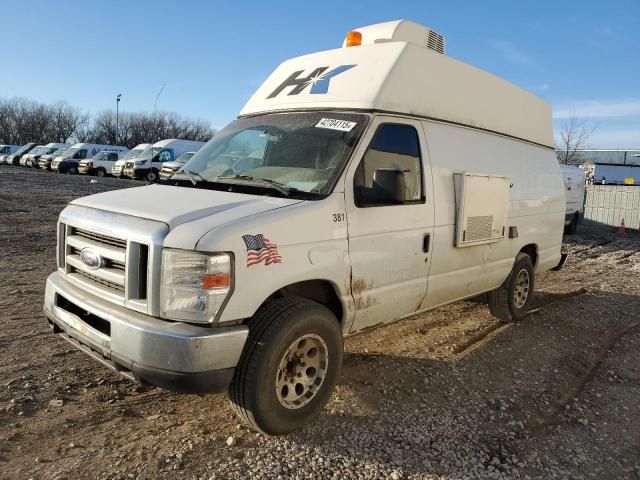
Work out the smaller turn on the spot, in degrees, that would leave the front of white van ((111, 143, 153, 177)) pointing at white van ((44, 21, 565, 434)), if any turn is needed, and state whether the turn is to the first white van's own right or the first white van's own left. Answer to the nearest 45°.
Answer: approximately 45° to the first white van's own left

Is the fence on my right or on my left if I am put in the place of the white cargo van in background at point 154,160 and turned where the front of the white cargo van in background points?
on my left

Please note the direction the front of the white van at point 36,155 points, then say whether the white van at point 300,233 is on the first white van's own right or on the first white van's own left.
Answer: on the first white van's own left

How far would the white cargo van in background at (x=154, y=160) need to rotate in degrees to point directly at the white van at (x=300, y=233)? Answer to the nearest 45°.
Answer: approximately 45° to its left

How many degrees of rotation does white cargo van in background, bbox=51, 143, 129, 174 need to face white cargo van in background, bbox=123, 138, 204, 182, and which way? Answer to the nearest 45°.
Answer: approximately 90° to its left

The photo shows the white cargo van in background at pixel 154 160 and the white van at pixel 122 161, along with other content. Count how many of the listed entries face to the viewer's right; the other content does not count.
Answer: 0

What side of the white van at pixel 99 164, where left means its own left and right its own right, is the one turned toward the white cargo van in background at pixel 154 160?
left

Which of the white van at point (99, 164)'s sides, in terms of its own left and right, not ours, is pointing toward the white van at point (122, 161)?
left

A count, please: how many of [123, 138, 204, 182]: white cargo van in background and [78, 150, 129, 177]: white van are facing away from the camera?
0

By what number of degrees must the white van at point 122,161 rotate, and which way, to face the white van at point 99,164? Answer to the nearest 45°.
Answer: approximately 90° to its right

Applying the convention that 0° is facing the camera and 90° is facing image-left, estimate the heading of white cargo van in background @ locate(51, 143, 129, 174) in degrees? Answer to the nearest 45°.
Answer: approximately 45°

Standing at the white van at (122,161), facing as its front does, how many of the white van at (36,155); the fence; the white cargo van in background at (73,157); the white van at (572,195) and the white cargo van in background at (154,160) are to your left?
3
